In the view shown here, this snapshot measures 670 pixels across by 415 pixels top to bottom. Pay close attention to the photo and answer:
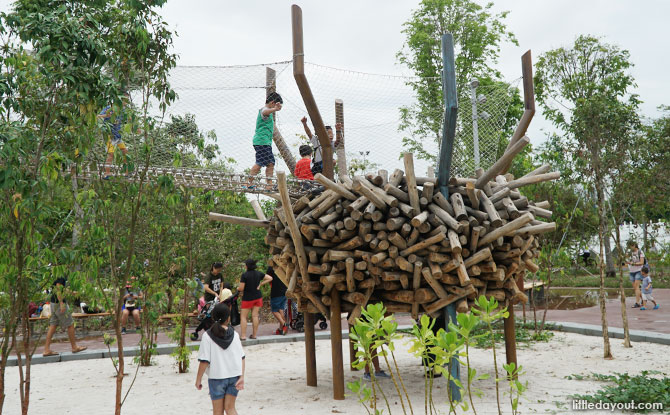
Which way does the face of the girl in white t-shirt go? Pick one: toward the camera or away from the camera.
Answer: away from the camera

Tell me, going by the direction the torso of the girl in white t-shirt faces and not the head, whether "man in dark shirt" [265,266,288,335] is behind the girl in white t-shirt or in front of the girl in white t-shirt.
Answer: in front

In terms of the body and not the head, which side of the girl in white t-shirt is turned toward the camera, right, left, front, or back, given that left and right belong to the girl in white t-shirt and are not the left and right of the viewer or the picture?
back

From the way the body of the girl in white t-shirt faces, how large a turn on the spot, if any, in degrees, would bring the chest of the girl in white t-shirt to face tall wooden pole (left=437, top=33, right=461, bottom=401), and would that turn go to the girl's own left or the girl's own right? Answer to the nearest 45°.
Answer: approximately 90° to the girl's own right

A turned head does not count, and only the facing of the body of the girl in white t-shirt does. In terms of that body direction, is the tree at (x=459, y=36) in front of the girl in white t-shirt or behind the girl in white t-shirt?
in front
